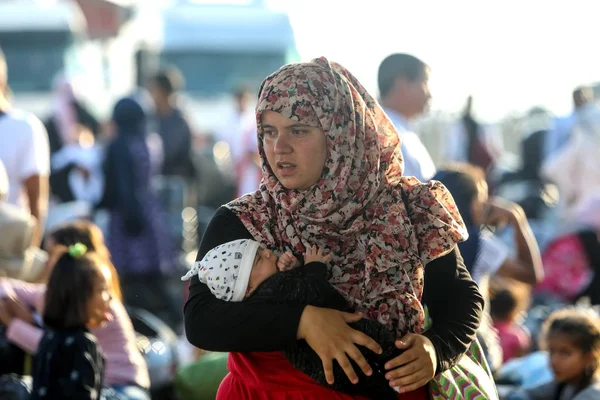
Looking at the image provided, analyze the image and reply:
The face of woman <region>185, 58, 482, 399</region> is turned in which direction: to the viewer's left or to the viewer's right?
to the viewer's left

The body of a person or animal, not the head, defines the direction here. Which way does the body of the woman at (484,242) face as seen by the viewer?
to the viewer's right

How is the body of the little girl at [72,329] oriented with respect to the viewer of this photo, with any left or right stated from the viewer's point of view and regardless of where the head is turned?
facing to the right of the viewer

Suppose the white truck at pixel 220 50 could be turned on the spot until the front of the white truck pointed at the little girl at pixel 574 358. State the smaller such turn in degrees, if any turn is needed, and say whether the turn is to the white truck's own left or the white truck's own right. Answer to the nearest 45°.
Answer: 0° — it already faces them

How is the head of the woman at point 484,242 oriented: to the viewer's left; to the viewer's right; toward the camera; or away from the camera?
to the viewer's right

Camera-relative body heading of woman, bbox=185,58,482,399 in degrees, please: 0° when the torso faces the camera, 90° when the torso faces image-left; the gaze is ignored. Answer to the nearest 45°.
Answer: approximately 45°

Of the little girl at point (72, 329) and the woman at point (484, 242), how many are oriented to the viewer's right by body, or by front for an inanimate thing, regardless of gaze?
2

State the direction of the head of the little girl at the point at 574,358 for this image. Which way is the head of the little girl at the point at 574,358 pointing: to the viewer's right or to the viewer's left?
to the viewer's left
